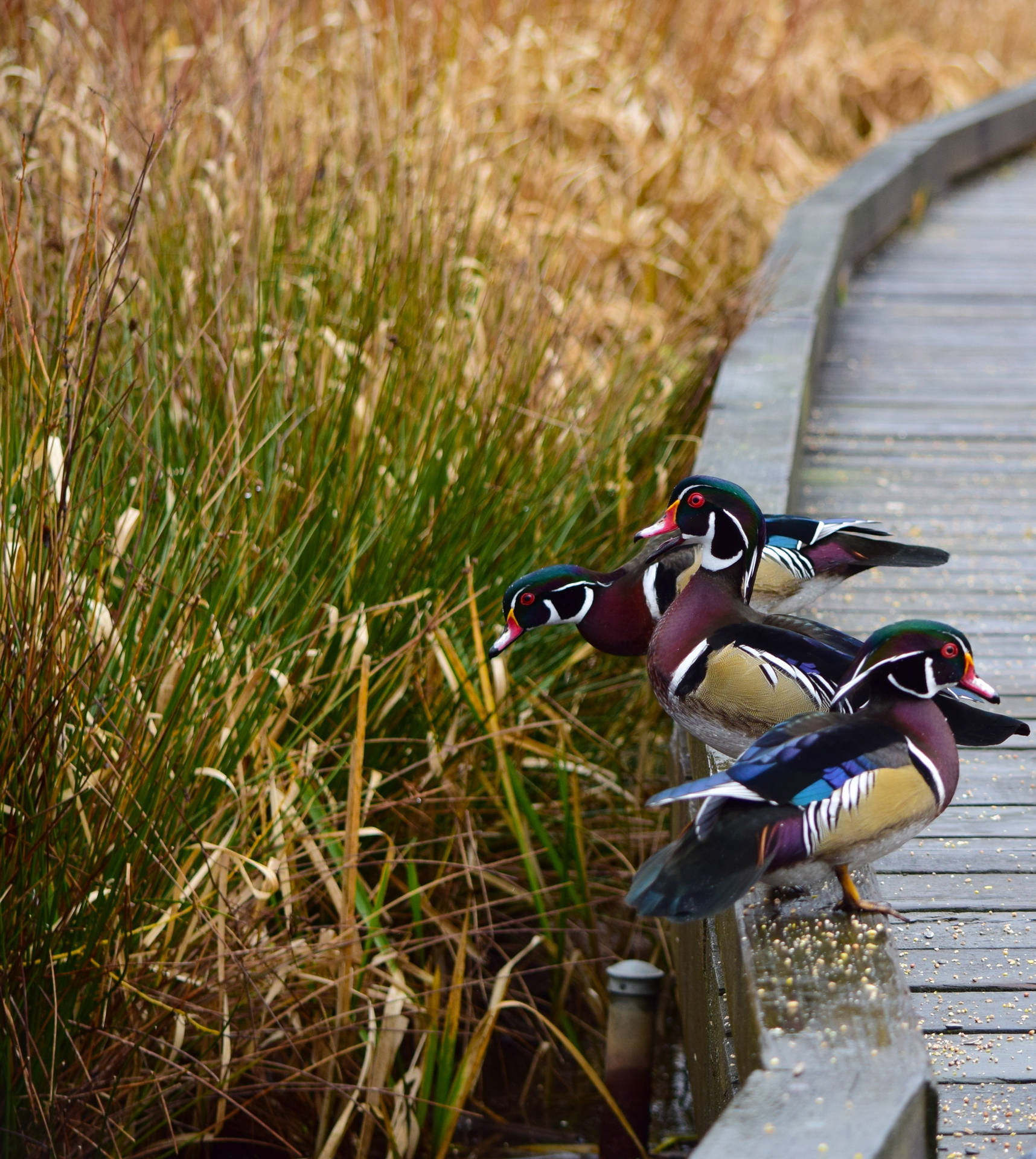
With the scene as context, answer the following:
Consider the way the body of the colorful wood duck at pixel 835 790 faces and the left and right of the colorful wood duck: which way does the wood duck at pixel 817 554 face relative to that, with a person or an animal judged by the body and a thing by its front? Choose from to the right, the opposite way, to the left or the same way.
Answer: the opposite way

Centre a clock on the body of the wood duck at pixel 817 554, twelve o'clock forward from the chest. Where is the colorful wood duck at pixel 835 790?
The colorful wood duck is roughly at 9 o'clock from the wood duck.

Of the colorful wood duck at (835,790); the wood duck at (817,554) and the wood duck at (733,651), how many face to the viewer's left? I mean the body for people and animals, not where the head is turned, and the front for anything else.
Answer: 2

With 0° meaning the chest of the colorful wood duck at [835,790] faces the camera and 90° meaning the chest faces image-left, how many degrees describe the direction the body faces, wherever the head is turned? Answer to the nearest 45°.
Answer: approximately 270°

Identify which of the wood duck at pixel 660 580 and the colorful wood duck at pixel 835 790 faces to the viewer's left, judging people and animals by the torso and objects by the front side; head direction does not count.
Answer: the wood duck

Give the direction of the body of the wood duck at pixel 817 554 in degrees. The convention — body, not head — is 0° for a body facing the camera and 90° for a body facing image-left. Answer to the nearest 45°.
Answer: approximately 90°

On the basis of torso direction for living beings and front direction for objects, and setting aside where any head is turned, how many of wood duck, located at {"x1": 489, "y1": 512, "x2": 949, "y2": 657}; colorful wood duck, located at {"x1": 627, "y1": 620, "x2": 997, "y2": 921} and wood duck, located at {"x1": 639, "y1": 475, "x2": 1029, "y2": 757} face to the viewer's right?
1

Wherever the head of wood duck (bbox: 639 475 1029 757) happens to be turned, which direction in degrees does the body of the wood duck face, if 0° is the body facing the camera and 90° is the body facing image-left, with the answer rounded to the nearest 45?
approximately 90°

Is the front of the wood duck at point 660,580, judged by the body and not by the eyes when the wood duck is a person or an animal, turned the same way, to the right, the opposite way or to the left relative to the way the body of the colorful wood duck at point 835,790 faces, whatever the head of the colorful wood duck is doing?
the opposite way

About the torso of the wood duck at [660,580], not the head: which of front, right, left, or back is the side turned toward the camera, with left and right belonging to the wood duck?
left

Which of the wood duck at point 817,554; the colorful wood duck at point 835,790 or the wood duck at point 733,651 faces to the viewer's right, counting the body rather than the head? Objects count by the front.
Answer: the colorful wood duck

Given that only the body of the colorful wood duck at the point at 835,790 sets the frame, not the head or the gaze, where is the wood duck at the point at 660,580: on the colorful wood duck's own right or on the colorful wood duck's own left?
on the colorful wood duck's own left

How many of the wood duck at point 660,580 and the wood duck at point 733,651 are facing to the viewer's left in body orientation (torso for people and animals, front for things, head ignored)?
2
